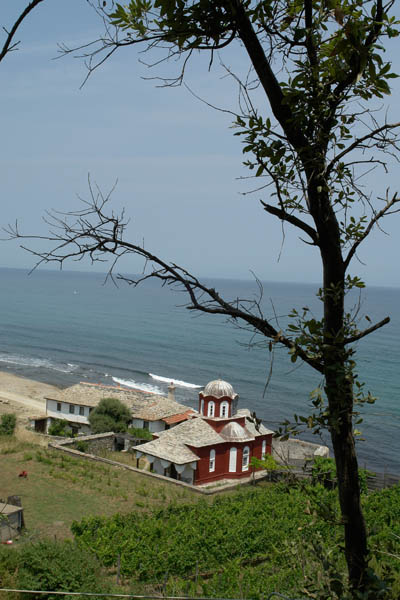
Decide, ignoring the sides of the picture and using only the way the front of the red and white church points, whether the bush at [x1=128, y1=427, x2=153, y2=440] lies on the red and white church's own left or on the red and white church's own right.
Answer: on the red and white church's own right

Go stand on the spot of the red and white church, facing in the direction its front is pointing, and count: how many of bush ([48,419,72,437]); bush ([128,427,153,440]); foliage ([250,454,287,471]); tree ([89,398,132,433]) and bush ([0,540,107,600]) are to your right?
3

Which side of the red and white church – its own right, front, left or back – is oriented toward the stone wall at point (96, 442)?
right

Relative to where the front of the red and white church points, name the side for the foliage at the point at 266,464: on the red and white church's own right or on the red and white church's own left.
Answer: on the red and white church's own left

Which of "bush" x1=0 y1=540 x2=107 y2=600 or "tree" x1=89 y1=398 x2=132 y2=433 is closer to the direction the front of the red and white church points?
the bush

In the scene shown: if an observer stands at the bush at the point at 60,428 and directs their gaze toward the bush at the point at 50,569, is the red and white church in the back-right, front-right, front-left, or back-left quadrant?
front-left

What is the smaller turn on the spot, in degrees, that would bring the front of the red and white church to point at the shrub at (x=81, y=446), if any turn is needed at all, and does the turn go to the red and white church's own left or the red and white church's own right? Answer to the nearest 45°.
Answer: approximately 45° to the red and white church's own right

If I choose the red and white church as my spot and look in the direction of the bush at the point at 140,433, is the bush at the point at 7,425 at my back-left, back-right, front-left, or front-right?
front-left

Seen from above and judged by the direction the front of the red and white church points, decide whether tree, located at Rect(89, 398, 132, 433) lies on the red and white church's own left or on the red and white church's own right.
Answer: on the red and white church's own right

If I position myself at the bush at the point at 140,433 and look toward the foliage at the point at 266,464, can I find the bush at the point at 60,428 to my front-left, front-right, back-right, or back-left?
back-right

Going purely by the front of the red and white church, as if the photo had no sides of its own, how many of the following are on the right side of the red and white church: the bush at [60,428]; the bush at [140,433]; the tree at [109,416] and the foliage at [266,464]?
3

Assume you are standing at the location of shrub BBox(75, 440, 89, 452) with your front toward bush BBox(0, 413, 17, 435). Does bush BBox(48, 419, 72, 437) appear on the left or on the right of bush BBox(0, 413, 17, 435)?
right

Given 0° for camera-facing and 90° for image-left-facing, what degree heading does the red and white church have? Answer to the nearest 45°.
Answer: approximately 45°
